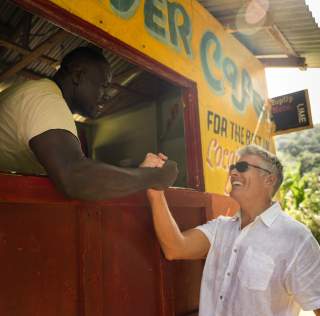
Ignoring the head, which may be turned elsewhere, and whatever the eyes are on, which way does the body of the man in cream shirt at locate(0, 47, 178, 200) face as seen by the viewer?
to the viewer's right

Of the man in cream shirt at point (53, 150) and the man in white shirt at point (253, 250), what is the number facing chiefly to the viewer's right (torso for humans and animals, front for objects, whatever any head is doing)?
1

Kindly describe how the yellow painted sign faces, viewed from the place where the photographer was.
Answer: facing the viewer and to the right of the viewer

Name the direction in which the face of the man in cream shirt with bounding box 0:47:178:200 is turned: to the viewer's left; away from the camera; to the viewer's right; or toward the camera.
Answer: to the viewer's right

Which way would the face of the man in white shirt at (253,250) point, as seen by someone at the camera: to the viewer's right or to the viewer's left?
to the viewer's left

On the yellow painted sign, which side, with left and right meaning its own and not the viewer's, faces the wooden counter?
right

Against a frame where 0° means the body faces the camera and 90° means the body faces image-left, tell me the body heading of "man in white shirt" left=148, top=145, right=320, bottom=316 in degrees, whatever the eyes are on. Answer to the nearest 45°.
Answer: approximately 45°

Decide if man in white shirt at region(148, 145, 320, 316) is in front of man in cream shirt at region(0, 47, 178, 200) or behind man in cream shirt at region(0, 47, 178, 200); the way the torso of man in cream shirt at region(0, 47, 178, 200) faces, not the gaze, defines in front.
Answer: in front

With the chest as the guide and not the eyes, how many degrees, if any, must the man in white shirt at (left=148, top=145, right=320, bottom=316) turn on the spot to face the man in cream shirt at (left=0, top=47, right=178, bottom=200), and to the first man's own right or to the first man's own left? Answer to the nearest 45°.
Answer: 0° — they already face them

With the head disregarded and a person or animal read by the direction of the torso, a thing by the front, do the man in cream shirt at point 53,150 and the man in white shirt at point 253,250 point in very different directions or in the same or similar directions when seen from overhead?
very different directions

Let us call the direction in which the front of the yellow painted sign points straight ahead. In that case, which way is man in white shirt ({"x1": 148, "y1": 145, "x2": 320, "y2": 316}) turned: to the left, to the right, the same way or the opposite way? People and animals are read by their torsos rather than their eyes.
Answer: to the right
